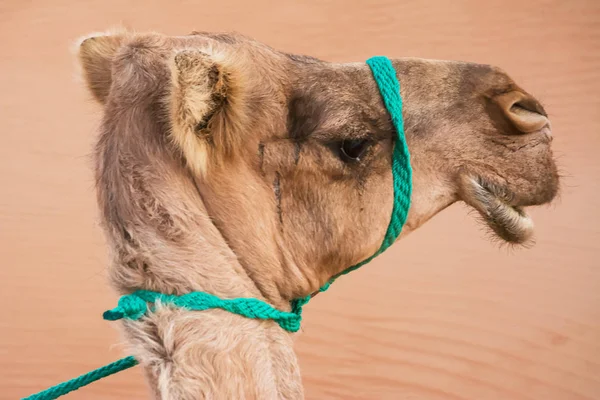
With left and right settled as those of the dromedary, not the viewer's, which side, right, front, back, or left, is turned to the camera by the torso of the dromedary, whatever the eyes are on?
right
